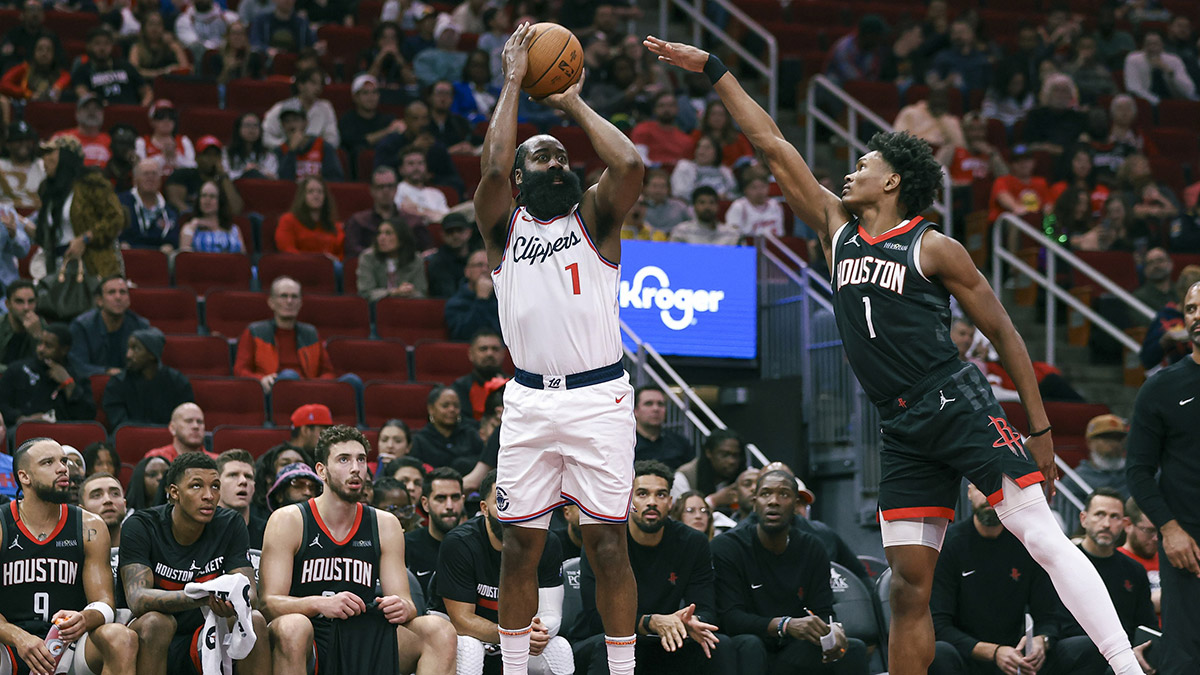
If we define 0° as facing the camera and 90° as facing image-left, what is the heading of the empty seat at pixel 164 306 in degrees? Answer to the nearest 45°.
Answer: approximately 0°

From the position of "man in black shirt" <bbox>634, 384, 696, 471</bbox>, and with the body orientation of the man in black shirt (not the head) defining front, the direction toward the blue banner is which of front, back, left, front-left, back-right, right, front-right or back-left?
back

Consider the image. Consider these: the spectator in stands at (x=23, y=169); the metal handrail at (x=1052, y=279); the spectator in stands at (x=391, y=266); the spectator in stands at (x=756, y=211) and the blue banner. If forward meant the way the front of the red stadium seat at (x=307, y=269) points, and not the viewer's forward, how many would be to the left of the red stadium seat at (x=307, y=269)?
4

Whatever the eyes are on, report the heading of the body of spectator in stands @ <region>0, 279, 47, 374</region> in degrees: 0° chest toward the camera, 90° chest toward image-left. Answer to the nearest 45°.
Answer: approximately 315°

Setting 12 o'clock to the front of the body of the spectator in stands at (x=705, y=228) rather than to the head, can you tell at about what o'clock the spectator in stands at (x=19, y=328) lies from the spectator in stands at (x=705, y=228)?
the spectator in stands at (x=19, y=328) is roughly at 2 o'clock from the spectator in stands at (x=705, y=228).

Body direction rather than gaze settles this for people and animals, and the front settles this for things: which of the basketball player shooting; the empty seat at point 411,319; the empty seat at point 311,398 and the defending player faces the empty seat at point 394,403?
the empty seat at point 411,319

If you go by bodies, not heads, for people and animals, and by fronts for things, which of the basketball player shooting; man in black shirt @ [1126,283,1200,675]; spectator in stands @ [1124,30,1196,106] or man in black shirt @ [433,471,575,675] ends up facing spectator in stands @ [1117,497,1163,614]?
spectator in stands @ [1124,30,1196,106]

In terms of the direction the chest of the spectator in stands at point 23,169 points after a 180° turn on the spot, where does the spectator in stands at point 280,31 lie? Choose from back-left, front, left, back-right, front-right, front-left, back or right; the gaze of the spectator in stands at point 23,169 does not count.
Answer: front-right
